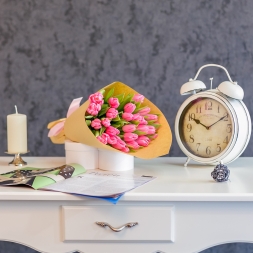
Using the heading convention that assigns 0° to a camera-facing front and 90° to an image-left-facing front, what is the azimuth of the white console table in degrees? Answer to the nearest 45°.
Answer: approximately 0°

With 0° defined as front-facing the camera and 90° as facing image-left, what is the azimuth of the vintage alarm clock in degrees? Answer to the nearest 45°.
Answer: approximately 45°

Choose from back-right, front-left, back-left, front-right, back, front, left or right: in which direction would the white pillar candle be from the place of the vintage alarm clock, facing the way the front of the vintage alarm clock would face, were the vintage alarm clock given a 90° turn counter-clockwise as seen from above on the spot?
back-right
